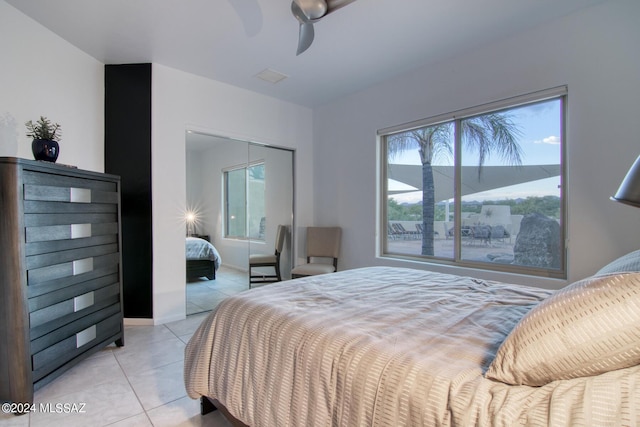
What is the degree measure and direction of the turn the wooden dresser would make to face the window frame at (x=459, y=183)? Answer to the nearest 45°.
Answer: approximately 45° to its left

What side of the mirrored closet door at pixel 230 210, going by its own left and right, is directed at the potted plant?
right

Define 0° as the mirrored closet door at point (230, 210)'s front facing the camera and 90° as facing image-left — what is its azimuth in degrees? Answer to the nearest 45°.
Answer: approximately 315°

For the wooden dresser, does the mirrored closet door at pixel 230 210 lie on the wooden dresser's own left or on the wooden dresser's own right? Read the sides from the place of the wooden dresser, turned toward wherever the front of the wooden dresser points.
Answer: on the wooden dresser's own left

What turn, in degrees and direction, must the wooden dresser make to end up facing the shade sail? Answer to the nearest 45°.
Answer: approximately 45° to its left

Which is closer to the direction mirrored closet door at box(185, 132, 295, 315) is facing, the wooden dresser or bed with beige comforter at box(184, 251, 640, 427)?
the bed with beige comforter

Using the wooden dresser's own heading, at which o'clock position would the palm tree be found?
The palm tree is roughly at 11 o'clock from the wooden dresser.

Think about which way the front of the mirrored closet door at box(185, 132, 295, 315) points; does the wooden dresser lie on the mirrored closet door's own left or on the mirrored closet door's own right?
on the mirrored closet door's own right

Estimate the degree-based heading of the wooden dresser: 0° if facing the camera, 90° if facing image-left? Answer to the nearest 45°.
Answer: approximately 315°
